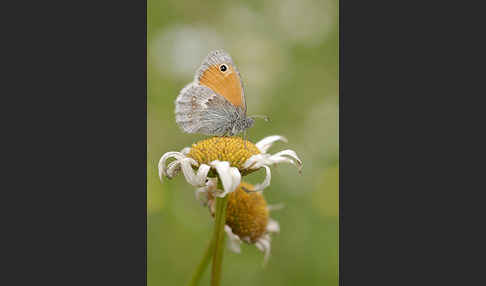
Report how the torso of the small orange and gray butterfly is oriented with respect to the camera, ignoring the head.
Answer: to the viewer's right
